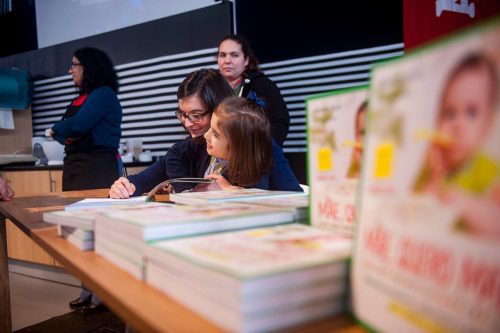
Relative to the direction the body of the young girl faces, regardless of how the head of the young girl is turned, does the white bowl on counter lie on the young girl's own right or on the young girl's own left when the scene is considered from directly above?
on the young girl's own right

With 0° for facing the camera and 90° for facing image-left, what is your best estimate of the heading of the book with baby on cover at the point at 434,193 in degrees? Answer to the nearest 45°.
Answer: approximately 45°
